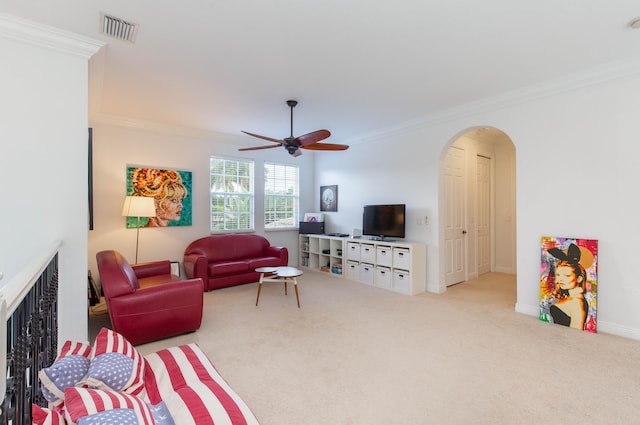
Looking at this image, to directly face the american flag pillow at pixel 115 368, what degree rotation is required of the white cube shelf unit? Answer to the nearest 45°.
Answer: approximately 45° to its left

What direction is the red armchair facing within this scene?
to the viewer's right

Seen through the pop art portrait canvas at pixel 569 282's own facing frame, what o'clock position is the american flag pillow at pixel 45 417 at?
The american flag pillow is roughly at 11 o'clock from the pop art portrait canvas.

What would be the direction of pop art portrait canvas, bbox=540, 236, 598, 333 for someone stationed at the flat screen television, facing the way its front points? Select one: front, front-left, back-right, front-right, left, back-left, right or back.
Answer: left

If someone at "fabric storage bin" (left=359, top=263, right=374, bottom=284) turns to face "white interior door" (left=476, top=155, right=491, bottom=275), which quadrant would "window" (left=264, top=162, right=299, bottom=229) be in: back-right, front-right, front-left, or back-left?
back-left

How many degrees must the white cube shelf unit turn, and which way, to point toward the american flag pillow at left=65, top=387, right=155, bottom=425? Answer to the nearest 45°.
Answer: approximately 45° to its left

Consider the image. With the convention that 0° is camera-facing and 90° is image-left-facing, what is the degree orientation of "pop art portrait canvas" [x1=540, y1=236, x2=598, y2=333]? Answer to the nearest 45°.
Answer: approximately 45°

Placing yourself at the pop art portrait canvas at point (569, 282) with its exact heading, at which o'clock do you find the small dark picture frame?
The small dark picture frame is roughly at 2 o'clock from the pop art portrait canvas.

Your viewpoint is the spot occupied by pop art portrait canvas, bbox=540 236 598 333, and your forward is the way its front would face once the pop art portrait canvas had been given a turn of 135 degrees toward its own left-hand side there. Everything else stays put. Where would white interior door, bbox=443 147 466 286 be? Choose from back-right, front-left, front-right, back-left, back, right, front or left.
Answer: back-left

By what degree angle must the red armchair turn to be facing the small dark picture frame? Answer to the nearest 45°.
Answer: approximately 45° to its left

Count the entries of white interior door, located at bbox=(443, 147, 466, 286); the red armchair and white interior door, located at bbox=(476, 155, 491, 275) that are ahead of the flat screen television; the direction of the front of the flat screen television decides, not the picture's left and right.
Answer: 1

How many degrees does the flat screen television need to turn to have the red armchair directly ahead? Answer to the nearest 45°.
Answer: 0° — it already faces it

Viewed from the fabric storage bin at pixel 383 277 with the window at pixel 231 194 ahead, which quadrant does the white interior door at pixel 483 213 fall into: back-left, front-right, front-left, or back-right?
back-right

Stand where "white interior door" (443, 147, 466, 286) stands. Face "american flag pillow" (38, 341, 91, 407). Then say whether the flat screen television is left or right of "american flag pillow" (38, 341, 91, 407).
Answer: right

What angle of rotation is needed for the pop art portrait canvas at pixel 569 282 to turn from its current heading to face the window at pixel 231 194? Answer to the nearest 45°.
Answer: approximately 45° to its right
